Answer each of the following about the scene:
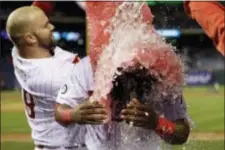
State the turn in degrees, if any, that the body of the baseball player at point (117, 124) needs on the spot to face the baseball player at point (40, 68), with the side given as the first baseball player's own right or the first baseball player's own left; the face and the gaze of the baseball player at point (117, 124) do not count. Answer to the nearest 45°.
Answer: approximately 135° to the first baseball player's own right

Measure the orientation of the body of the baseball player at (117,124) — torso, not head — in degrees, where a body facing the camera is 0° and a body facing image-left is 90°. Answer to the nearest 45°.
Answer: approximately 0°
